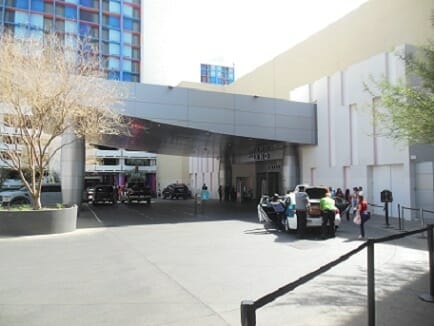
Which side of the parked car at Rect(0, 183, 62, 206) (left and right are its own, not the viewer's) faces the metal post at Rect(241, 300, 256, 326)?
left

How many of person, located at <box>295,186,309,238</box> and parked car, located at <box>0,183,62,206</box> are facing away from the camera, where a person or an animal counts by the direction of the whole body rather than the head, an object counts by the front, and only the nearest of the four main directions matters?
1

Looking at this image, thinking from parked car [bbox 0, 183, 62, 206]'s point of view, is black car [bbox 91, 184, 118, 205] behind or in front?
behind

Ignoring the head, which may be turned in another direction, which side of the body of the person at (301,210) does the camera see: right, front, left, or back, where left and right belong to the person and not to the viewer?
back

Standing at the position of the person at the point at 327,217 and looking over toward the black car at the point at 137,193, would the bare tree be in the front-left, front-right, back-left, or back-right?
front-left

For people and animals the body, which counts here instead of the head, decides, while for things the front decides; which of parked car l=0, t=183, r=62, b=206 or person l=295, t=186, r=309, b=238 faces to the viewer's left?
the parked car

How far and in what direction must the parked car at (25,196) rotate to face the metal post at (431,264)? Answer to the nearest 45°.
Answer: approximately 90° to its left

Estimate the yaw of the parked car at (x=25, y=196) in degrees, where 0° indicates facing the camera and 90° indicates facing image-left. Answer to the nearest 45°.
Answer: approximately 90°

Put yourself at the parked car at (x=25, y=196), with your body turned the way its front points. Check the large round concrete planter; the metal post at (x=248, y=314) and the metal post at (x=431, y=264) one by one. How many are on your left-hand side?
3

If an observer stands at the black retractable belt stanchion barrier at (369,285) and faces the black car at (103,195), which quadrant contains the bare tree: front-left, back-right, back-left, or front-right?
front-left

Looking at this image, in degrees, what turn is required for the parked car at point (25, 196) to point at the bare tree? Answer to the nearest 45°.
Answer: approximately 90° to its left

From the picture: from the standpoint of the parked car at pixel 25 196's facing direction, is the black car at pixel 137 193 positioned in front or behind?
behind

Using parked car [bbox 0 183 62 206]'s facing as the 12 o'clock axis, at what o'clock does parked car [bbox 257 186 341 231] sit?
parked car [bbox 257 186 341 231] is roughly at 8 o'clock from parked car [bbox 0 183 62 206].

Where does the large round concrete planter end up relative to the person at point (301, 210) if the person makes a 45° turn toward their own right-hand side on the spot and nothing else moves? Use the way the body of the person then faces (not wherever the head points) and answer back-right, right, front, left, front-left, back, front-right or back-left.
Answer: back-left

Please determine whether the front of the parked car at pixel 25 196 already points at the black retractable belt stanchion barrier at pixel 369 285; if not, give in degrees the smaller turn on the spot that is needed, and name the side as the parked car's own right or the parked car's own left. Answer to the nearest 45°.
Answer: approximately 90° to the parked car's own left
